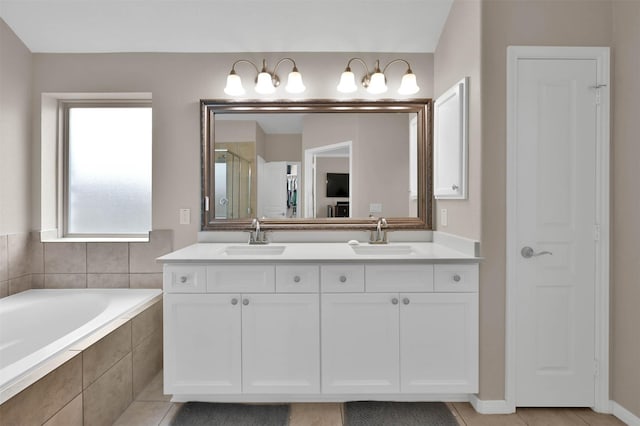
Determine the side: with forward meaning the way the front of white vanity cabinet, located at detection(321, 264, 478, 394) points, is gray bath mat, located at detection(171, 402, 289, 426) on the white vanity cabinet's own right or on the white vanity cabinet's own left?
on the white vanity cabinet's own right

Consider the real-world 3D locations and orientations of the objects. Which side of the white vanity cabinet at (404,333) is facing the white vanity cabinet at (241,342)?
right

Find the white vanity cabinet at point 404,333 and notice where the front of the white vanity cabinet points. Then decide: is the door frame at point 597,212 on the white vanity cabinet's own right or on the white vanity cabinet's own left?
on the white vanity cabinet's own left

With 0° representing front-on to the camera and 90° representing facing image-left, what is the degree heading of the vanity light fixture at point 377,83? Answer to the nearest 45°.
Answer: approximately 0°
